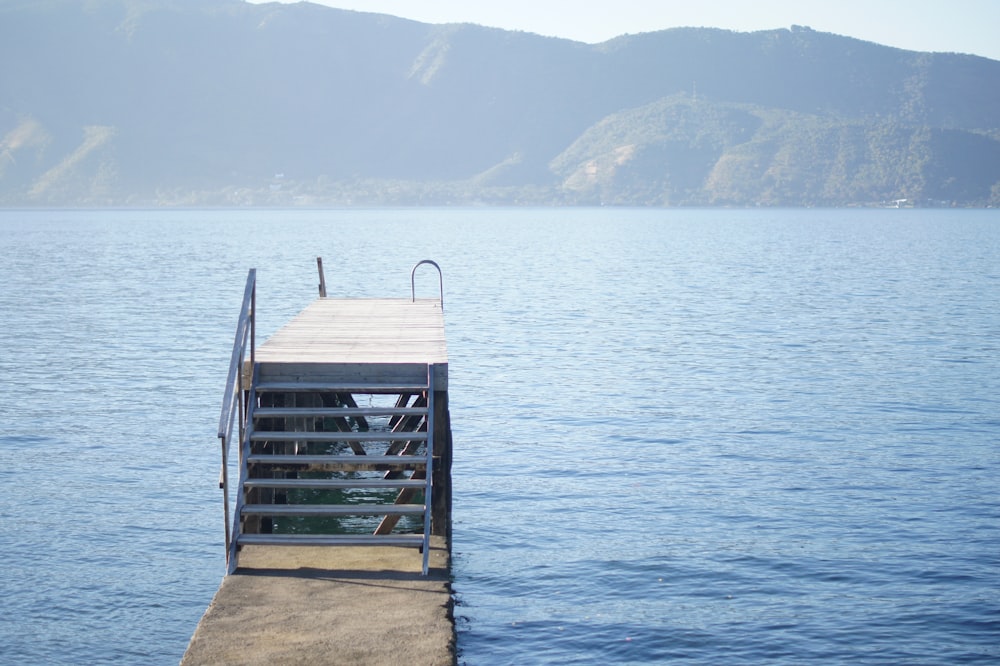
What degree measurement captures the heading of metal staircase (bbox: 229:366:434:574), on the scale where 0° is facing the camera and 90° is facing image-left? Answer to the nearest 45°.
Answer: approximately 0°
